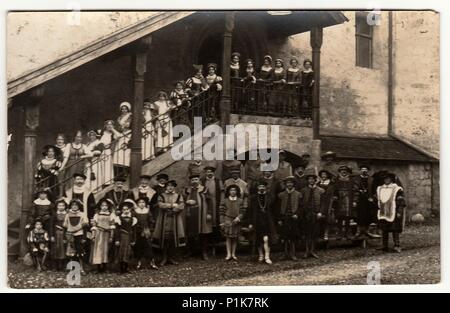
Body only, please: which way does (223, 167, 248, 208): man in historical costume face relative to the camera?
toward the camera

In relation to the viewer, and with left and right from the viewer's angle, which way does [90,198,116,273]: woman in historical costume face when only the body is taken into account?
facing the viewer

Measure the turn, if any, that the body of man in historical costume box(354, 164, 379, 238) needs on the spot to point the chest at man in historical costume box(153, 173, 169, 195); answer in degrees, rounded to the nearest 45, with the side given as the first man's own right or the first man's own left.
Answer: approximately 90° to the first man's own right

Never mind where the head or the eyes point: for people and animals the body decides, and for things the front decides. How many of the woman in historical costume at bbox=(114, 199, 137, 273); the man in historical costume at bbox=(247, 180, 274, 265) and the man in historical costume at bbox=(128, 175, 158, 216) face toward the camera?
3

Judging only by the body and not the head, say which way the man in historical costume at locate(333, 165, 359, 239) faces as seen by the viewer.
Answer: toward the camera

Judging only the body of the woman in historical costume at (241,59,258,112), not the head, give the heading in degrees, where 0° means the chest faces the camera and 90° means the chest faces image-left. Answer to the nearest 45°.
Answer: approximately 0°

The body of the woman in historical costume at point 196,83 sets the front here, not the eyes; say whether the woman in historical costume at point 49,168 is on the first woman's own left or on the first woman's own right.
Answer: on the first woman's own right

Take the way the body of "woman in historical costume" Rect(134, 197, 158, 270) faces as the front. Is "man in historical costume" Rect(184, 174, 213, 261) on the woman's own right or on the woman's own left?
on the woman's own left

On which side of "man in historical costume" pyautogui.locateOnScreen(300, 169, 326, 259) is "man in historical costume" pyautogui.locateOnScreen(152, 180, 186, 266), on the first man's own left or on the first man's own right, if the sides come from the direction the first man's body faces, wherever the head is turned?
on the first man's own right

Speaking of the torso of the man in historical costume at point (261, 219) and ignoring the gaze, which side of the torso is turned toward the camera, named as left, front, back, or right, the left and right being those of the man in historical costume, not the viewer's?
front

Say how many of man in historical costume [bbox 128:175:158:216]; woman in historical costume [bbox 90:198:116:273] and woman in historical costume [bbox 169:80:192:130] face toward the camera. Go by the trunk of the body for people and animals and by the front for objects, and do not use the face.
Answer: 3
